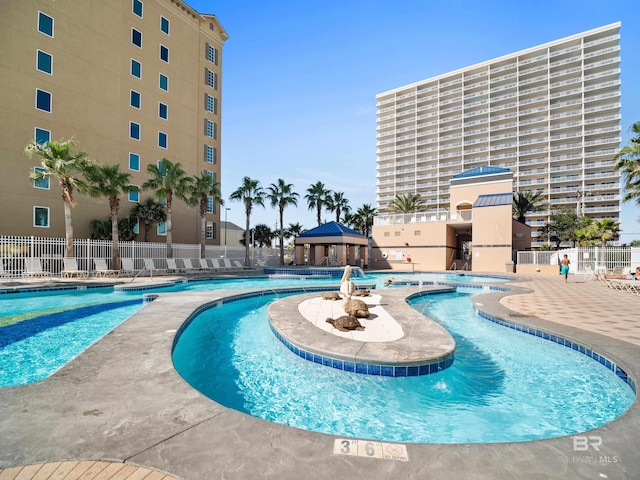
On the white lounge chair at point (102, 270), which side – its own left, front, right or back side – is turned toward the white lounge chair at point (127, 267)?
left

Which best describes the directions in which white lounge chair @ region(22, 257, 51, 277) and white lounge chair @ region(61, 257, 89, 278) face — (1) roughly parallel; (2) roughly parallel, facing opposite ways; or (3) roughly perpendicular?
roughly parallel

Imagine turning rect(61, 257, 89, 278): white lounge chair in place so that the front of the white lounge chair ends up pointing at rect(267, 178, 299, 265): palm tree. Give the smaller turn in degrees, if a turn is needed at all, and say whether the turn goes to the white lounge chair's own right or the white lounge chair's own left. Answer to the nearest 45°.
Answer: approximately 90° to the white lounge chair's own left

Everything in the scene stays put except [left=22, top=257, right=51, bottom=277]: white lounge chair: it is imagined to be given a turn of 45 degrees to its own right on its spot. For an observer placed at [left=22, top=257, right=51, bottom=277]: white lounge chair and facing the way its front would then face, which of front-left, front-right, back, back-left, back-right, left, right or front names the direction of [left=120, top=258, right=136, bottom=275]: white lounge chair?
left

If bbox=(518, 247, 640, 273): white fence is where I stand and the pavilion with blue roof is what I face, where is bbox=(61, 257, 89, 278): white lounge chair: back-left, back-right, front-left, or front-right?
front-left

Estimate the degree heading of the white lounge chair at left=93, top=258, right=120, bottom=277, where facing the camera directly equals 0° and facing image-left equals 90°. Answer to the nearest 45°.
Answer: approximately 315°

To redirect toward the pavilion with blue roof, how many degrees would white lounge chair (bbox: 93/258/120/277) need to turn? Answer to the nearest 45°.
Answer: approximately 45° to its left

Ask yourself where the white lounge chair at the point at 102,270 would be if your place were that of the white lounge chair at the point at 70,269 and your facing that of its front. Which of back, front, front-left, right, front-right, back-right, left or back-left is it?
left

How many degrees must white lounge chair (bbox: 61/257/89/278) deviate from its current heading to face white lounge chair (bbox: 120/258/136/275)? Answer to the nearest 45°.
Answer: approximately 90° to its left

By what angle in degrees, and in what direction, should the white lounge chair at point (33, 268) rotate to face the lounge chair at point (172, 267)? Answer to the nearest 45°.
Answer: approximately 45° to its left

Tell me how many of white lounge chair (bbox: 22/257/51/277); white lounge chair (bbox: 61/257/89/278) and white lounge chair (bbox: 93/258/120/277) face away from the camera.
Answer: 0

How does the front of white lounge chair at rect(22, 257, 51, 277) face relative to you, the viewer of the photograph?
facing the viewer and to the right of the viewer

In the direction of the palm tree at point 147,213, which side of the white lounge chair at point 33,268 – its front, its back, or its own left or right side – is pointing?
left
